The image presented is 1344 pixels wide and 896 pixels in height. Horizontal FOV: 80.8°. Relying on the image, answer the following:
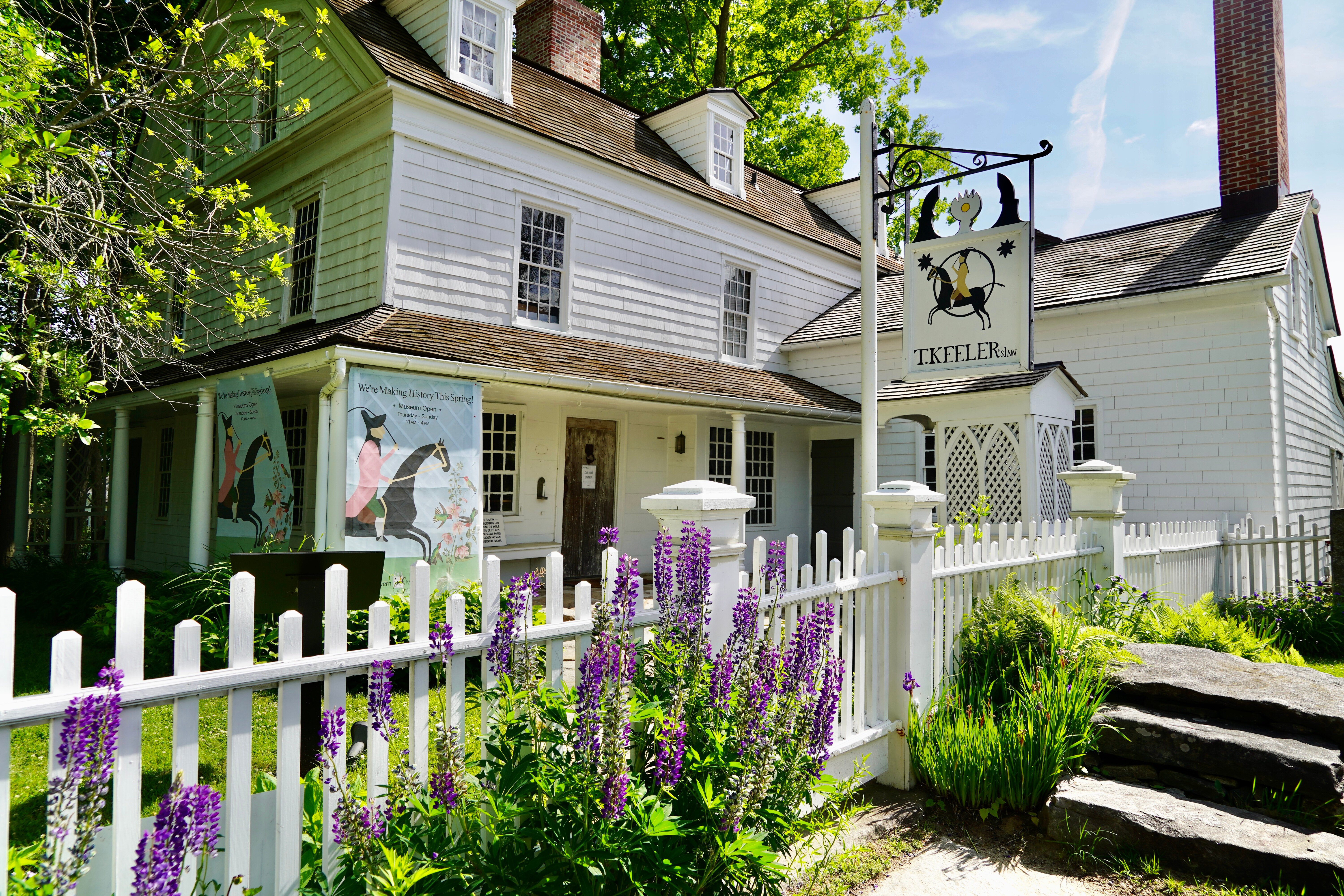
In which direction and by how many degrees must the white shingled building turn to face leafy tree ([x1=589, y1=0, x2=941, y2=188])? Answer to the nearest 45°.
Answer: approximately 135° to its left

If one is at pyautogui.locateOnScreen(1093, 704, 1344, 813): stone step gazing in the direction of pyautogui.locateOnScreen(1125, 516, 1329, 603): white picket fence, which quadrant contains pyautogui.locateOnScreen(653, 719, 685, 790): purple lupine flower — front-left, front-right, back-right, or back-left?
back-left

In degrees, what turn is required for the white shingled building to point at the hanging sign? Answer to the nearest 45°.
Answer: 0° — it already faces it

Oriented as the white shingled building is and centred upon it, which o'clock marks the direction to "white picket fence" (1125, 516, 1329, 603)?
The white picket fence is roughly at 11 o'clock from the white shingled building.

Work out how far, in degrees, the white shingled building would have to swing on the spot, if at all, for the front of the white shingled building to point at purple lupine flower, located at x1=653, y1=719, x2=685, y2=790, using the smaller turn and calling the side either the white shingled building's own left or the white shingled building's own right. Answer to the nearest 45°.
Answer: approximately 45° to the white shingled building's own right

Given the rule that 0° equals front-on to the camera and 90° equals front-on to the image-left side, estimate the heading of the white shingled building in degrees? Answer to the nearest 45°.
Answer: approximately 315°

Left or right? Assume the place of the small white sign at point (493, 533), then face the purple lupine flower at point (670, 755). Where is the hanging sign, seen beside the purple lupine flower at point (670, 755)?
left

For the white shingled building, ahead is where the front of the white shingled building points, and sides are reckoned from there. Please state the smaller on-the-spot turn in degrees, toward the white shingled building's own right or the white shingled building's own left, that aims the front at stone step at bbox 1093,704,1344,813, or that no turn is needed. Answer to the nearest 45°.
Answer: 0° — it already faces it

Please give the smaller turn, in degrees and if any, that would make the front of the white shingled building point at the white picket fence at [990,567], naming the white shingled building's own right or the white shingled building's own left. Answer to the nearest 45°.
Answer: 0° — it already faces it
